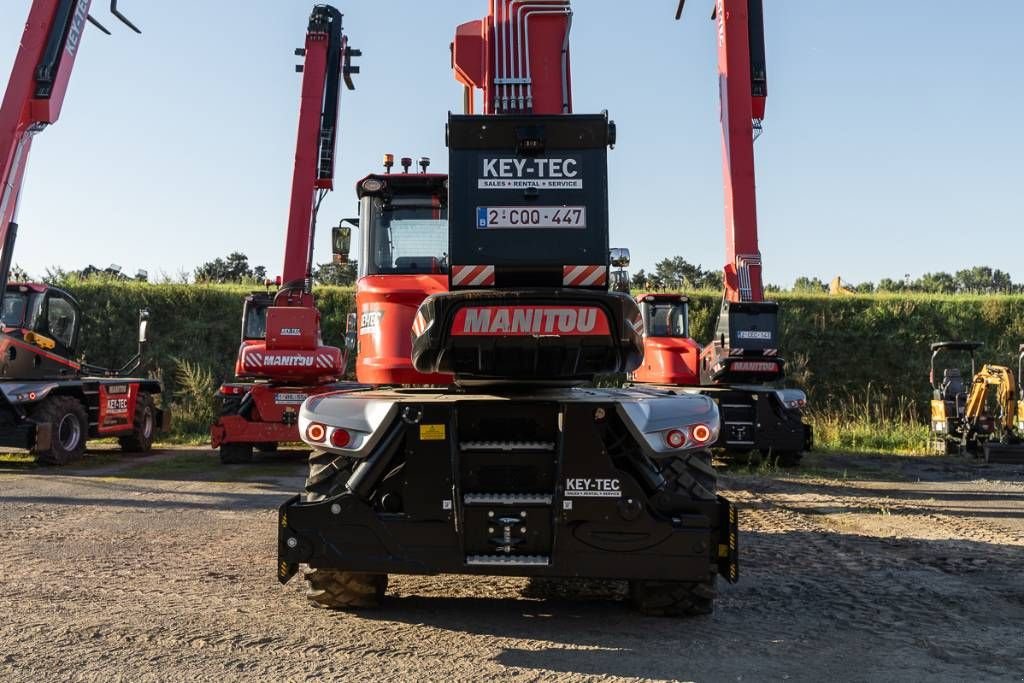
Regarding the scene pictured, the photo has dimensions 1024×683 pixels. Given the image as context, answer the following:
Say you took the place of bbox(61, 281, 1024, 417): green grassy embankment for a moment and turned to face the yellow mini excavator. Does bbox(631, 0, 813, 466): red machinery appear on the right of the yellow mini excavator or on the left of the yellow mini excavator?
right

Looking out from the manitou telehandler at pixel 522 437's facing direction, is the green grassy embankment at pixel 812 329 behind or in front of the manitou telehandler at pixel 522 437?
in front

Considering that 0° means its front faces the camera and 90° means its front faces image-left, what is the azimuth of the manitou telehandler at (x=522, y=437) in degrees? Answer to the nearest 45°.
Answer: approximately 180°

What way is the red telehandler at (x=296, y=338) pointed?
away from the camera

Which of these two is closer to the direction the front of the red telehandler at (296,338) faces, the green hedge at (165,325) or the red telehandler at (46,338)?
the green hedge

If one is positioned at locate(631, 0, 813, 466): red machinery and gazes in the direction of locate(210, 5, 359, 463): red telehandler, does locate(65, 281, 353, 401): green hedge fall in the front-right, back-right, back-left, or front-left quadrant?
front-right

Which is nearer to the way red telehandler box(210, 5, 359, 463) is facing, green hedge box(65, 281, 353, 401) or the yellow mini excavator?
the green hedge

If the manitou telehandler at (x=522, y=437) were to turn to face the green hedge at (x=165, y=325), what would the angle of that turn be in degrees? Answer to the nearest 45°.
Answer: approximately 45° to its left

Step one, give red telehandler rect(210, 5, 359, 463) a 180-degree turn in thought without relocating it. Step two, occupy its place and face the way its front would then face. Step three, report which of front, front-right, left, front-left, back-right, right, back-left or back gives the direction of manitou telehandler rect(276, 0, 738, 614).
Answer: front

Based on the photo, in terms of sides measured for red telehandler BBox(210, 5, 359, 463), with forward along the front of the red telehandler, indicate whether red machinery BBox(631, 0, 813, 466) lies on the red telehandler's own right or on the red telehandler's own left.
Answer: on the red telehandler's own right

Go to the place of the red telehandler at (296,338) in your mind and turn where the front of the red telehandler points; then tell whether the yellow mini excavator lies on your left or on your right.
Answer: on your right

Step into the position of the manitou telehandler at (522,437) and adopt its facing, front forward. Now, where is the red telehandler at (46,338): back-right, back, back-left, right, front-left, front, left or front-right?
front-left

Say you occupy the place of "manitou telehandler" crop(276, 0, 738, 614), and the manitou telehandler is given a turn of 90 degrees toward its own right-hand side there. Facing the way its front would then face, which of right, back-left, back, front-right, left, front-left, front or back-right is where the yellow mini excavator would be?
front-left
